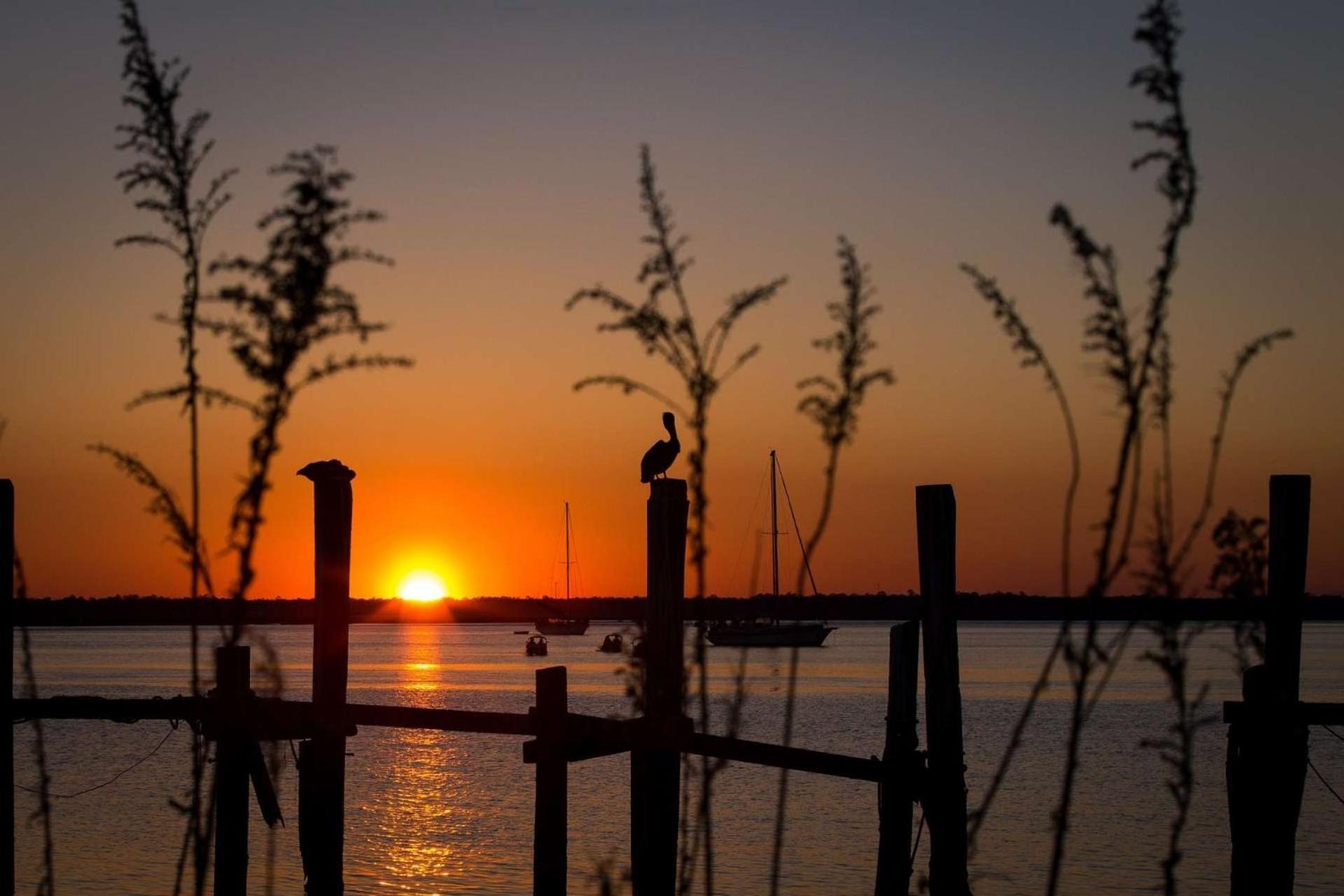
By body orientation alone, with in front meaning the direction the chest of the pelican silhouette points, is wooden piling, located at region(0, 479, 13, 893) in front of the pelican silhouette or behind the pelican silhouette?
behind

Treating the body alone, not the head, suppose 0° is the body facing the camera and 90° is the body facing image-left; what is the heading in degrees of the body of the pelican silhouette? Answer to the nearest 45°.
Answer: approximately 270°

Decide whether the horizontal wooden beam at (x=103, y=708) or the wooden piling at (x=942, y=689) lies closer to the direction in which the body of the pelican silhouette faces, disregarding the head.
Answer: the wooden piling

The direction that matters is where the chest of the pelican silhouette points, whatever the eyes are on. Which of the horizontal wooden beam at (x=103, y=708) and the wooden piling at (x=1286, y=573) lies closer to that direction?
the wooden piling
